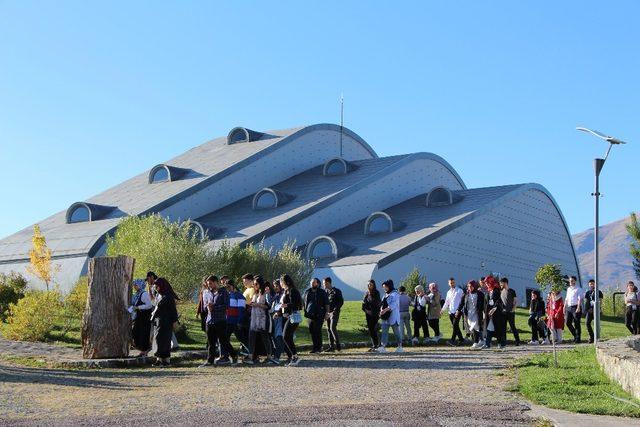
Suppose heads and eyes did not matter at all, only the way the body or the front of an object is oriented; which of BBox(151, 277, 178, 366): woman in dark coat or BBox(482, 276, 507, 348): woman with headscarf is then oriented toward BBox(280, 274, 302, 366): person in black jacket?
the woman with headscarf

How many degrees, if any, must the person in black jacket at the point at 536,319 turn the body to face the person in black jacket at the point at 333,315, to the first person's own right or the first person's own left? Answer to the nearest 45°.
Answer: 0° — they already face them

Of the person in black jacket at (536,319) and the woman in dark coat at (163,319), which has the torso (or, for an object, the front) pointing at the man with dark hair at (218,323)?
the person in black jacket

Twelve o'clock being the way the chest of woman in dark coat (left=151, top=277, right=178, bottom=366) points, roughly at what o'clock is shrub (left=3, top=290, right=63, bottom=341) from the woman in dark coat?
The shrub is roughly at 2 o'clock from the woman in dark coat.

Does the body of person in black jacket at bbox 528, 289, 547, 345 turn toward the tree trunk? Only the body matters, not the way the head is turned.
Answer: yes

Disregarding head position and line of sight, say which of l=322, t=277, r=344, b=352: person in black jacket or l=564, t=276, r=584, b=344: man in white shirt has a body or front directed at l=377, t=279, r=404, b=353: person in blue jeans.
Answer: the man in white shirt

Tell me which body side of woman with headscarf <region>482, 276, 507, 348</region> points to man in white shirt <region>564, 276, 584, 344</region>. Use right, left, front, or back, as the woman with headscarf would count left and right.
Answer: back

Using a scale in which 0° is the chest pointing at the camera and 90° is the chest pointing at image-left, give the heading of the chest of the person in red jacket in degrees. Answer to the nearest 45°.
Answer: approximately 45°

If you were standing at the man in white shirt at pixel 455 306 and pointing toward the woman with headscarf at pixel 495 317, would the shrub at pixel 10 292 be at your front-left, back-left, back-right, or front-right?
back-right

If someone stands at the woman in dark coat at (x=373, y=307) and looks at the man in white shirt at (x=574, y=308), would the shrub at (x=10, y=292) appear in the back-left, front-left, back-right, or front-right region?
back-left
